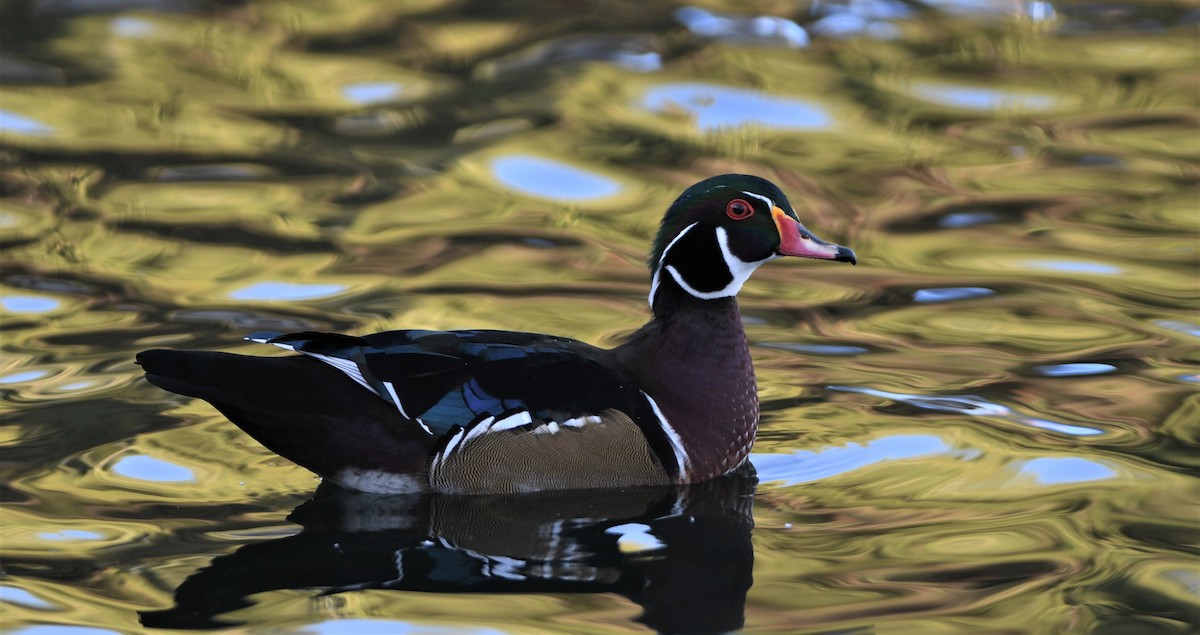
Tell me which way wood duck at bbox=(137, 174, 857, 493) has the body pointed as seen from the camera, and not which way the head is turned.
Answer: to the viewer's right
